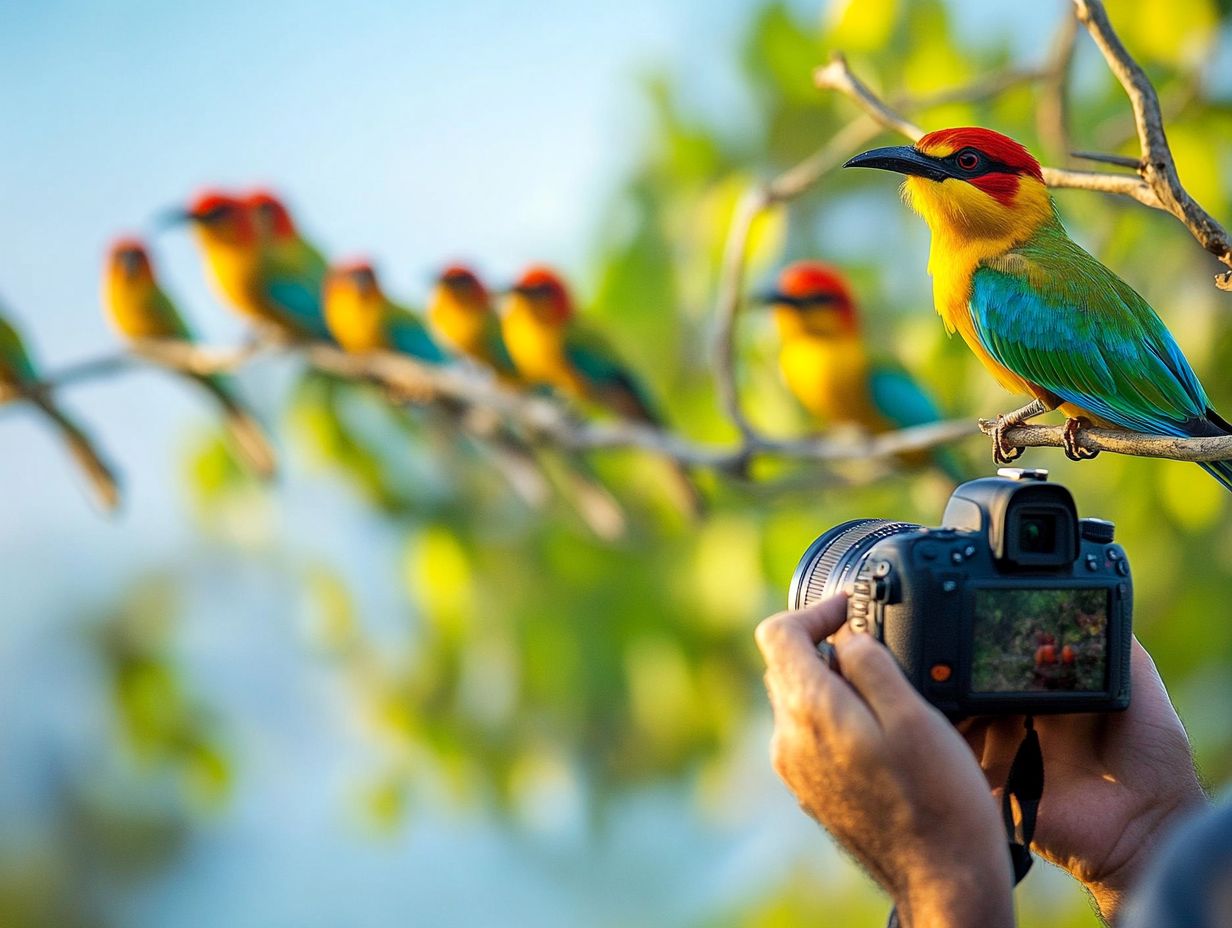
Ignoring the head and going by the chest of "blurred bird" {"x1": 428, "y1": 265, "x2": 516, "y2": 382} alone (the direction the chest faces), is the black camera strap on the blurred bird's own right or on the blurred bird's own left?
on the blurred bird's own left

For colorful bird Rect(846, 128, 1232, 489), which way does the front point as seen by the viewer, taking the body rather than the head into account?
to the viewer's left

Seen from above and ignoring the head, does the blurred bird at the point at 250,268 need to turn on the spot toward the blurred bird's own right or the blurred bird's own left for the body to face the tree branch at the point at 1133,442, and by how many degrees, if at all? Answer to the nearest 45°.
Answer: approximately 90° to the blurred bird's own left

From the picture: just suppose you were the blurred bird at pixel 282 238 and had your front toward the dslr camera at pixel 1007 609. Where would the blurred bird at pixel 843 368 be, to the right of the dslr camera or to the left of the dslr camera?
left

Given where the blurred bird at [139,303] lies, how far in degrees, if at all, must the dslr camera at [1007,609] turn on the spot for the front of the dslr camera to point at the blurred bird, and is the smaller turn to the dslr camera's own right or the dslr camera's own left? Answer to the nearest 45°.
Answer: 0° — it already faces it

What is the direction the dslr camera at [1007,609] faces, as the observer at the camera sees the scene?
facing away from the viewer and to the left of the viewer

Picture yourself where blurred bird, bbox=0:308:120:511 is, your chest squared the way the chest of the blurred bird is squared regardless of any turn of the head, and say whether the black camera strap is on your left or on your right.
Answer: on your left
